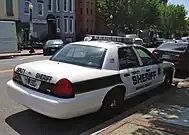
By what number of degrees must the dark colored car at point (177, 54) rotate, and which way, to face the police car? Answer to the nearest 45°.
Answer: approximately 135° to its right

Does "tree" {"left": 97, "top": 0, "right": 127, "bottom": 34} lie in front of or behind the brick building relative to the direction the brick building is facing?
in front

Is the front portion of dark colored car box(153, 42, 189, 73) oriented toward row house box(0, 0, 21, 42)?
no

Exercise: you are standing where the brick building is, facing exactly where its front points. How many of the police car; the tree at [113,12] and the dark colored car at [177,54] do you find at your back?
0

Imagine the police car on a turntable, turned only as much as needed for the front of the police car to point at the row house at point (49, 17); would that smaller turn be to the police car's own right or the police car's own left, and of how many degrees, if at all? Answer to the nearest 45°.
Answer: approximately 45° to the police car's own left

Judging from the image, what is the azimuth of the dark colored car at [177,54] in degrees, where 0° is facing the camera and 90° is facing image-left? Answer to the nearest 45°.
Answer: approximately 225°

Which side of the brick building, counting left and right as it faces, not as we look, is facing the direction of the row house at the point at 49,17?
right

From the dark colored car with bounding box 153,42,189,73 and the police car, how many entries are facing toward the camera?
0

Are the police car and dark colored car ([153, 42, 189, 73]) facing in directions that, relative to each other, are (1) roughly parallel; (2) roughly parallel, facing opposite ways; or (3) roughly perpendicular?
roughly parallel

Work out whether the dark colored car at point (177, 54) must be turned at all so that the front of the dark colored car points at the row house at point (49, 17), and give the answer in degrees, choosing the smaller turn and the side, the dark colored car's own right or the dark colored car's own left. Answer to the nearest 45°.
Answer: approximately 90° to the dark colored car's own left

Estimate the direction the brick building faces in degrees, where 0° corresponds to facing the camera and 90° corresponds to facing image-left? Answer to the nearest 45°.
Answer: approximately 315°

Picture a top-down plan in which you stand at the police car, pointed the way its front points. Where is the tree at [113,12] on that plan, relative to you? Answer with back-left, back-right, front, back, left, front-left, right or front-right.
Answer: front-left

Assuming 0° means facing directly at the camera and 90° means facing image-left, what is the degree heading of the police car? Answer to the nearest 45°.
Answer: approximately 225°

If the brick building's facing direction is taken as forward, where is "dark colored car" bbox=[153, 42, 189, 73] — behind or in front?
in front

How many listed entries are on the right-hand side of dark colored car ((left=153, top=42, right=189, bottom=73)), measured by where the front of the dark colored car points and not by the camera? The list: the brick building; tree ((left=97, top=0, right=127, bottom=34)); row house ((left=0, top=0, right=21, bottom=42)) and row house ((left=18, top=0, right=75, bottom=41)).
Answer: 0

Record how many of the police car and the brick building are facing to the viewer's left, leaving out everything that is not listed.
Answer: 0

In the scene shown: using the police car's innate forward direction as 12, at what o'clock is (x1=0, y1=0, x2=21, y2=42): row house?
The row house is roughly at 10 o'clock from the police car.
